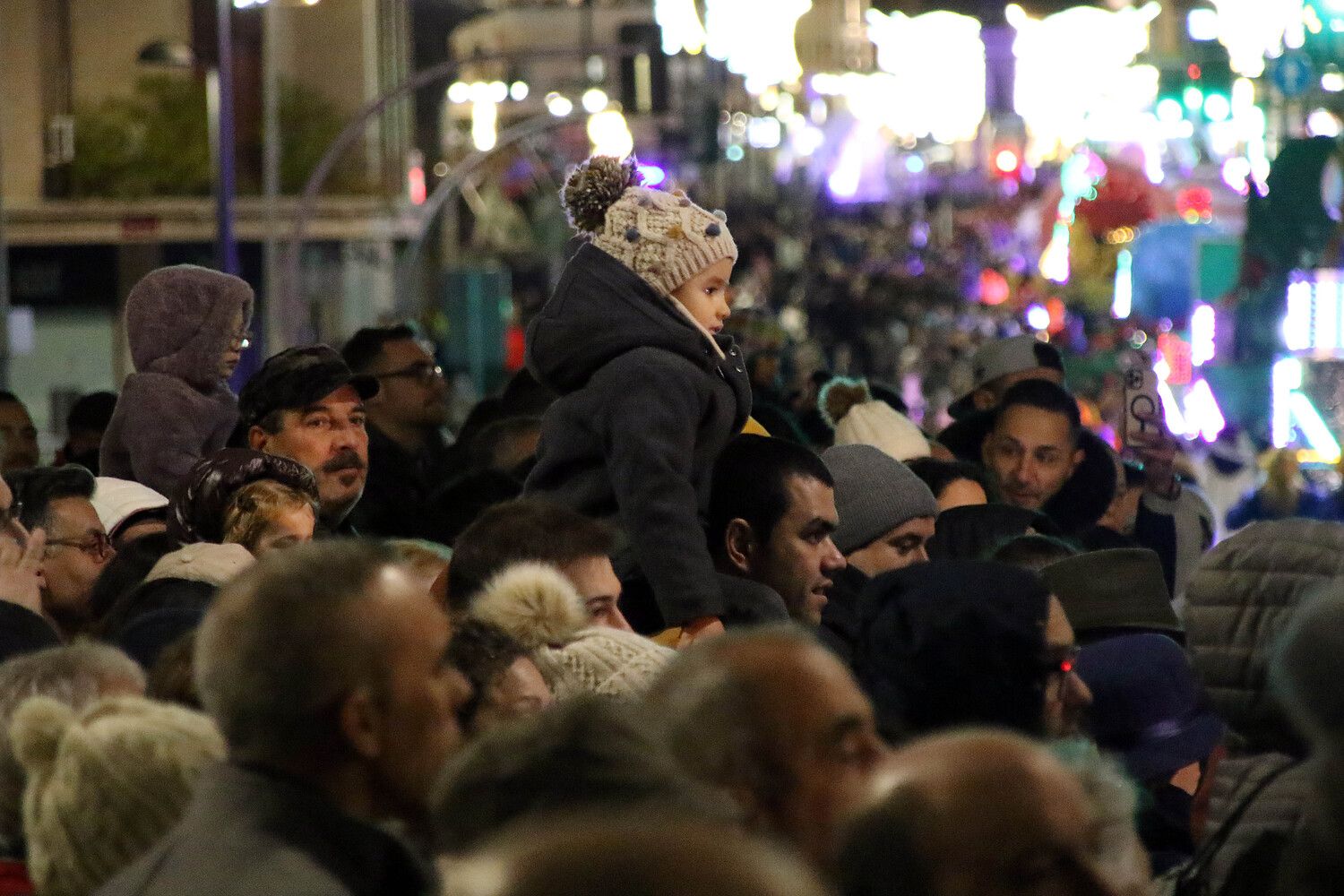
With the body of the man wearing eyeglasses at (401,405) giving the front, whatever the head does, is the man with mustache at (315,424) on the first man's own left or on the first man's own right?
on the first man's own right

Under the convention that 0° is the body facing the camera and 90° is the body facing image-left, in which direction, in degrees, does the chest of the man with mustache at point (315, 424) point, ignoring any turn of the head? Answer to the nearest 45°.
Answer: approximately 315°

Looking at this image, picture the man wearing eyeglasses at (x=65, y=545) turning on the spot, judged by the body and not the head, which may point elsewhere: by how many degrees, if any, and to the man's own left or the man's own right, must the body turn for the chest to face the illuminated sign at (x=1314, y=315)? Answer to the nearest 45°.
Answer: approximately 45° to the man's own left

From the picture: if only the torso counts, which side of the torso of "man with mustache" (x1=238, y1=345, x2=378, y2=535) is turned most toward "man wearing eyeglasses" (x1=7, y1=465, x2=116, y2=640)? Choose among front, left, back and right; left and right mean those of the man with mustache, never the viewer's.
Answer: right

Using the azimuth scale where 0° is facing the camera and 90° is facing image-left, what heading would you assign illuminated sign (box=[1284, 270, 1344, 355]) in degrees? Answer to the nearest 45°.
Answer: approximately 0°

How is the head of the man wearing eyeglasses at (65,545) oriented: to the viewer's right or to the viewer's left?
to the viewer's right

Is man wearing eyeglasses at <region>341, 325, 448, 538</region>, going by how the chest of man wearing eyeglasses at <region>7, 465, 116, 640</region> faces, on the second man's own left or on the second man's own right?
on the second man's own left

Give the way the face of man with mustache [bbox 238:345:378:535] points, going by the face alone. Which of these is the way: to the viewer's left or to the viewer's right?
to the viewer's right

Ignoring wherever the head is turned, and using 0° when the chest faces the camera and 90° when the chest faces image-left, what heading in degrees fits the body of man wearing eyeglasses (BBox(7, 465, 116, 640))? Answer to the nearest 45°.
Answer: approximately 270°
